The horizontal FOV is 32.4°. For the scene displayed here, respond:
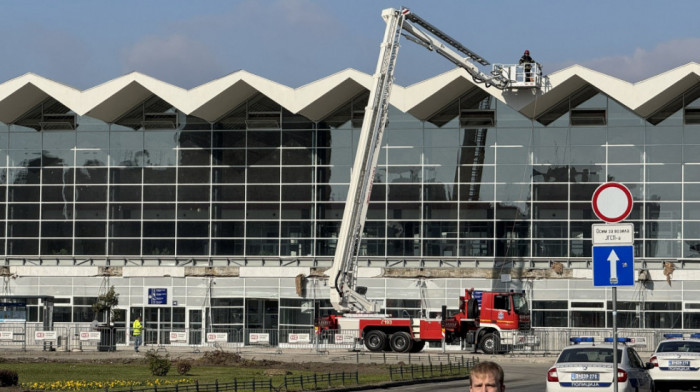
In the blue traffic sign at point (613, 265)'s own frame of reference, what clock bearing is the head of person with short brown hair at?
The head of person with short brown hair is roughly at 12 o'clock from the blue traffic sign.

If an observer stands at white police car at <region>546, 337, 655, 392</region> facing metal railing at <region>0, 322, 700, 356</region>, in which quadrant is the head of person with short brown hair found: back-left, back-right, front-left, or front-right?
back-left

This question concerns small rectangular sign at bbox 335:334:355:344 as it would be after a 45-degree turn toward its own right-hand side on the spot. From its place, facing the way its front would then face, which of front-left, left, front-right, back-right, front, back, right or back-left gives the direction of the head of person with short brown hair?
front-left

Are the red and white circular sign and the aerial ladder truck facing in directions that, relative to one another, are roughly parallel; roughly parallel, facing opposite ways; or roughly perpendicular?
roughly perpendicular

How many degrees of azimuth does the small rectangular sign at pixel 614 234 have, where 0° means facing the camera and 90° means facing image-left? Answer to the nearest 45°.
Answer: approximately 0°

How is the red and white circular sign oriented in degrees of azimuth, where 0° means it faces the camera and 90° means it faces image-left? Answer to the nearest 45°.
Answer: approximately 0°

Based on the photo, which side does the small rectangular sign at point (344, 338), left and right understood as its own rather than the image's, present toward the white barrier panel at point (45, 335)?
right

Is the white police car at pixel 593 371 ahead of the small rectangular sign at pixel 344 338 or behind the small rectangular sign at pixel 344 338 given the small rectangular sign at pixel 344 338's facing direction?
ahead

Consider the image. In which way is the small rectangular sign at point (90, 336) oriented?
toward the camera

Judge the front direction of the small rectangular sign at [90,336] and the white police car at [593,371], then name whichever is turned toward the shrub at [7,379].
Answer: the small rectangular sign

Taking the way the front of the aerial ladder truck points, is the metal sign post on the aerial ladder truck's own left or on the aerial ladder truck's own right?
on the aerial ladder truck's own right

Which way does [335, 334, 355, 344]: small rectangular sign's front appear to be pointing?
toward the camera
